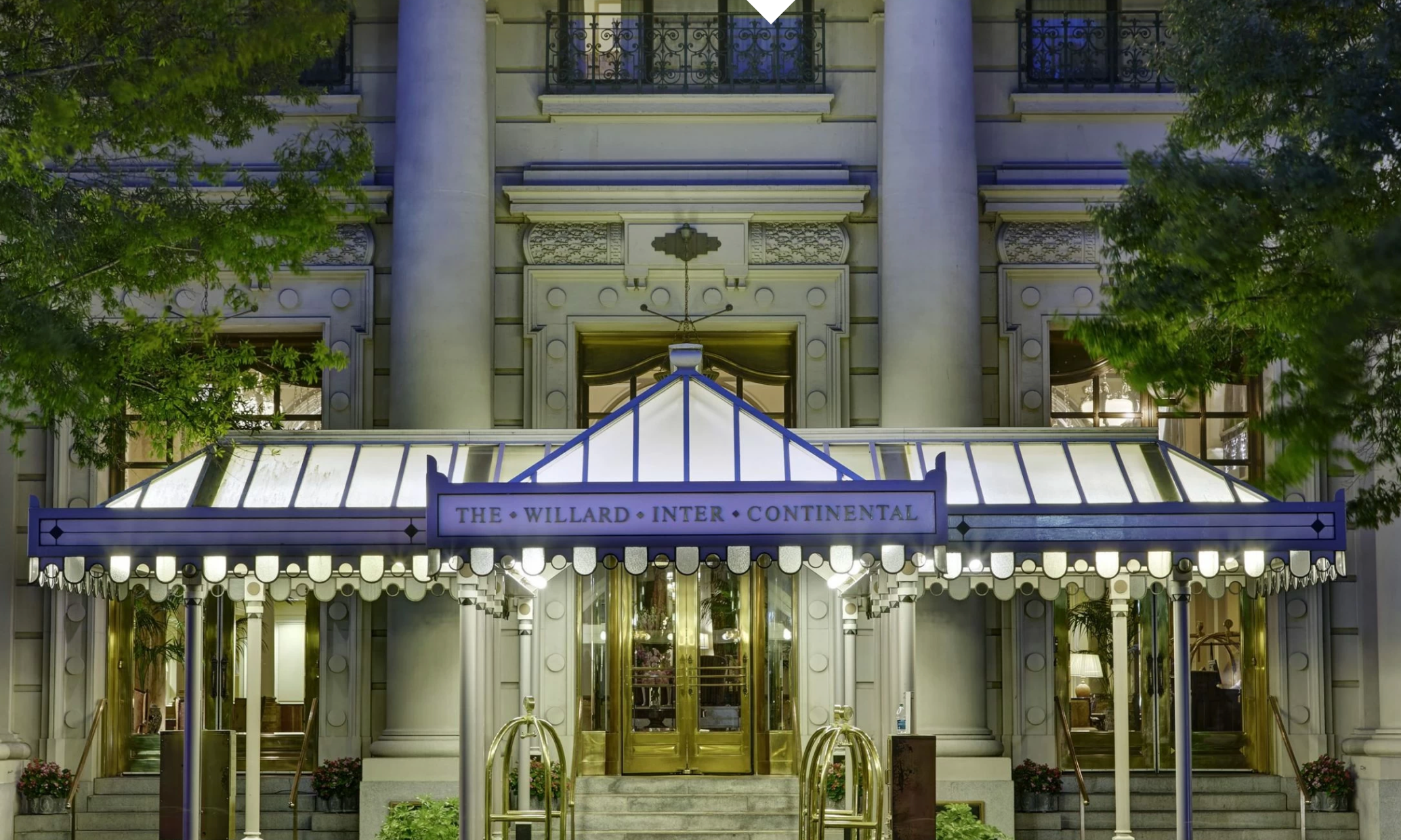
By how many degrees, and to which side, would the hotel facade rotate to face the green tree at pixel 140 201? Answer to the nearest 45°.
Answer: approximately 45° to its right

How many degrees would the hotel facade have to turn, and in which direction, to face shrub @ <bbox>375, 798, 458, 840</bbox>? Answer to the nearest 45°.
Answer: approximately 45° to its right

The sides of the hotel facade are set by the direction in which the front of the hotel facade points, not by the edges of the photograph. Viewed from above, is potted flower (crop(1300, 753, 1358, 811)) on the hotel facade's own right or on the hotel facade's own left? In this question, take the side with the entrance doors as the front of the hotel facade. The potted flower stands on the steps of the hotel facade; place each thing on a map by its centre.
on the hotel facade's own left

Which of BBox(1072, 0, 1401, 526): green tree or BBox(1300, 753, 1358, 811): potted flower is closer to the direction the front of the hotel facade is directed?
the green tree

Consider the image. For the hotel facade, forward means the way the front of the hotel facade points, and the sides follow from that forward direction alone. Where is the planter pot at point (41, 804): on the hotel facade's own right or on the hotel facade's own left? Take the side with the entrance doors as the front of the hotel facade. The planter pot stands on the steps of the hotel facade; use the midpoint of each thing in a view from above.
on the hotel facade's own right

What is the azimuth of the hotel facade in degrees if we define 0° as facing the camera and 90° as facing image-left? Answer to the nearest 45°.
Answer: approximately 0°

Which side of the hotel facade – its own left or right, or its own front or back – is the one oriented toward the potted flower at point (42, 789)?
right
